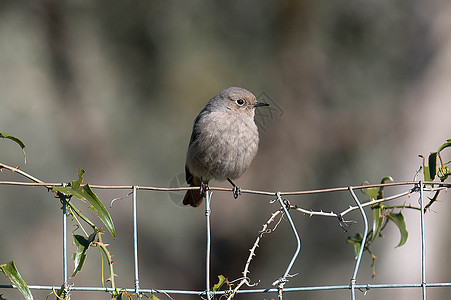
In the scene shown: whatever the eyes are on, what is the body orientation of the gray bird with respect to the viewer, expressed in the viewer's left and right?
facing the viewer and to the right of the viewer
